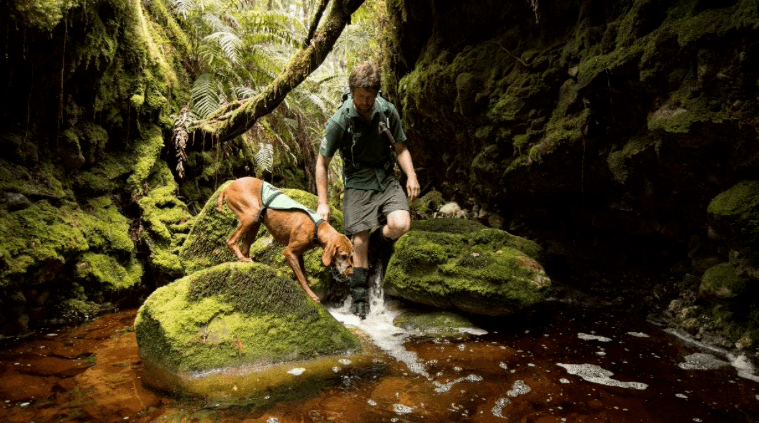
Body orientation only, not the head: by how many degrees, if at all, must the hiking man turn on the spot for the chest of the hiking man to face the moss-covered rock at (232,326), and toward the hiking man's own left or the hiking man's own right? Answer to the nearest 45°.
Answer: approximately 45° to the hiking man's own right

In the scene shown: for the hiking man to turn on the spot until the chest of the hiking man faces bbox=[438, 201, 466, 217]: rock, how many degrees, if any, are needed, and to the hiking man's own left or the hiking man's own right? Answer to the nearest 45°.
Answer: approximately 135° to the hiking man's own left

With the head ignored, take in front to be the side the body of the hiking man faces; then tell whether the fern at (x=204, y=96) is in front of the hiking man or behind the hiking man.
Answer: behind

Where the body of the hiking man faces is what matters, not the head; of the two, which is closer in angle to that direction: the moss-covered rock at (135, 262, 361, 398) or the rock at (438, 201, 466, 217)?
the moss-covered rock

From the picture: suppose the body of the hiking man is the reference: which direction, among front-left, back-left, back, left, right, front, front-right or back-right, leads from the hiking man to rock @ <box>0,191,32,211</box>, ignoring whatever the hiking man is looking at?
right

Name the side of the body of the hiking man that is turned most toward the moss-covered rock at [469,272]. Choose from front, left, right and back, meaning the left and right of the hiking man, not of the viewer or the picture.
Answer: left

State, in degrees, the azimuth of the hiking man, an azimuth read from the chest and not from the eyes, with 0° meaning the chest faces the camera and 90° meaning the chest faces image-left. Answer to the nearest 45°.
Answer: approximately 0°

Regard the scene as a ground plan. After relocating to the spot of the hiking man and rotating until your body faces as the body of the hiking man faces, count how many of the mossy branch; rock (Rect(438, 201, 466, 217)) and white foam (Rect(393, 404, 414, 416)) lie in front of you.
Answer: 1

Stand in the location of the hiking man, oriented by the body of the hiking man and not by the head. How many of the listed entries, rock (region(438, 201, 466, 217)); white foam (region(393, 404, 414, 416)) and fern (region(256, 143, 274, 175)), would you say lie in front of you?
1

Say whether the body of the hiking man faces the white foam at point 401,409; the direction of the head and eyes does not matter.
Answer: yes

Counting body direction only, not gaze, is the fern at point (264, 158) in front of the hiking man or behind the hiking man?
behind
